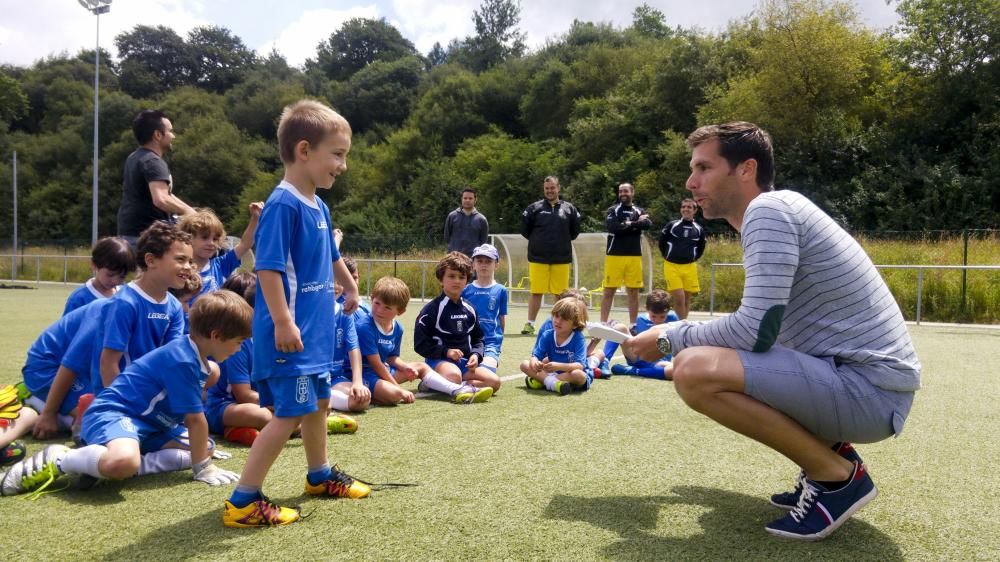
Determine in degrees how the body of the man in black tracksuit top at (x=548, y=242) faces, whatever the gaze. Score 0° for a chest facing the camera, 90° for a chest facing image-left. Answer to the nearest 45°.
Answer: approximately 0°

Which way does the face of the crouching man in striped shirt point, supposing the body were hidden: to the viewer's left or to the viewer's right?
to the viewer's left

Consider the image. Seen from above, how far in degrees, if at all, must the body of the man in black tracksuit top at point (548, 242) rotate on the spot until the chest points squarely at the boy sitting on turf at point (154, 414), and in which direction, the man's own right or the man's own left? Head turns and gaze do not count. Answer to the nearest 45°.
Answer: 0° — they already face them

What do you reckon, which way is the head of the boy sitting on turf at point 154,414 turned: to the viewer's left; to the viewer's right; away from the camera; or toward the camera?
to the viewer's right

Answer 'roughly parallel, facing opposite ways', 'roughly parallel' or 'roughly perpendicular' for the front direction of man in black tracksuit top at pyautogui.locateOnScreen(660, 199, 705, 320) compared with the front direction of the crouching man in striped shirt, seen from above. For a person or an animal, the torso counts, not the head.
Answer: roughly perpendicular

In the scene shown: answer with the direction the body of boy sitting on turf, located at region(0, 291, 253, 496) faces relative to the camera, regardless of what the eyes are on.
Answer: to the viewer's right

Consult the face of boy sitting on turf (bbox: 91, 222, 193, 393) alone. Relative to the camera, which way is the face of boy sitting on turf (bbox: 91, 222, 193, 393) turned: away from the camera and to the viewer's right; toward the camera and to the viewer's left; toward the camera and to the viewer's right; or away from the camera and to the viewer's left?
toward the camera and to the viewer's right
